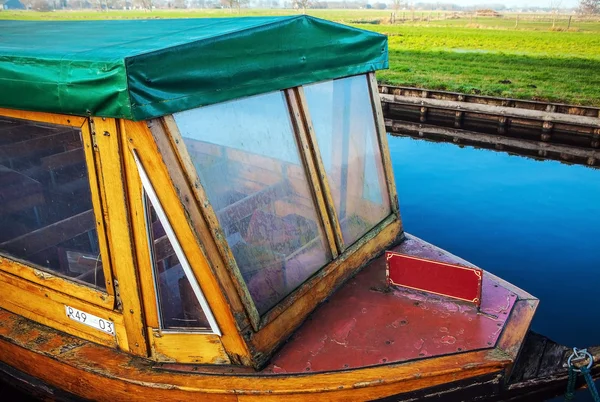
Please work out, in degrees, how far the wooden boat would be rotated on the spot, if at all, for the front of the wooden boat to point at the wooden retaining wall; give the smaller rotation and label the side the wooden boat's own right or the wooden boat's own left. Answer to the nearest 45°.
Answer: approximately 90° to the wooden boat's own left

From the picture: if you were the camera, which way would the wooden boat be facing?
facing the viewer and to the right of the viewer
